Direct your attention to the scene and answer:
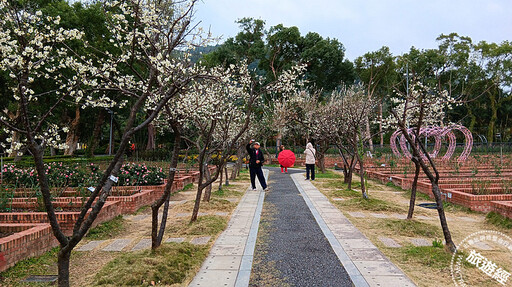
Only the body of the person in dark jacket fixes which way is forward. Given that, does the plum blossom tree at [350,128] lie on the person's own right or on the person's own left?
on the person's own left

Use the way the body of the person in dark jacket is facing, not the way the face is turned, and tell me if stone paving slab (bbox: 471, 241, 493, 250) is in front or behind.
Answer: in front

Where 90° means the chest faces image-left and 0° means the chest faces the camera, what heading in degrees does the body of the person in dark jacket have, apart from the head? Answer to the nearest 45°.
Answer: approximately 0°

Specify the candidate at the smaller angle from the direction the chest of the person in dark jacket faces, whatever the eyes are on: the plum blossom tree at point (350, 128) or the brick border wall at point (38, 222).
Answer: the brick border wall

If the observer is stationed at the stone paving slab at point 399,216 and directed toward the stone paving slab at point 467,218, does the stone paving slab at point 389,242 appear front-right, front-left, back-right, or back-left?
back-right

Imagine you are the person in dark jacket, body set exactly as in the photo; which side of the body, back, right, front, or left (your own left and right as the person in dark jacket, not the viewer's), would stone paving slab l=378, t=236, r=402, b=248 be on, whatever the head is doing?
front

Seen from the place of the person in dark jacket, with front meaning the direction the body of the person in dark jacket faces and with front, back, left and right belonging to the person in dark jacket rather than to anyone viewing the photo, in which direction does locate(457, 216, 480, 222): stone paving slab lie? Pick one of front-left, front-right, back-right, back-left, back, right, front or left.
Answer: front-left

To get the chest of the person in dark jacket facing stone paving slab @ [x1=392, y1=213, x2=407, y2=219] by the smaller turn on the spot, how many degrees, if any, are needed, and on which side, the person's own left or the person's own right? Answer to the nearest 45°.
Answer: approximately 45° to the person's own left
